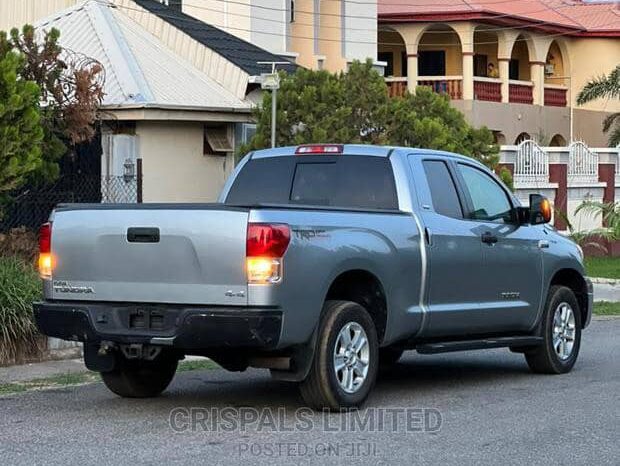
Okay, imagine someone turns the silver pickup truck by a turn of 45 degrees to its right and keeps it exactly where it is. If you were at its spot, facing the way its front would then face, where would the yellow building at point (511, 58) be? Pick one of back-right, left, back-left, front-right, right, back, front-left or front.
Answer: left

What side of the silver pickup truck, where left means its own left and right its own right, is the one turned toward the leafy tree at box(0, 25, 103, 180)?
left

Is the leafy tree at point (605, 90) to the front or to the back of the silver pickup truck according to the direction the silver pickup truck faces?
to the front

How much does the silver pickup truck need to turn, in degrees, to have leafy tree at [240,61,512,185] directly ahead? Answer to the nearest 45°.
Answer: approximately 45° to its left

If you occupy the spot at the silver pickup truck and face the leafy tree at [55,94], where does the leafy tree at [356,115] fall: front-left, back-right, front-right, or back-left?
front-right

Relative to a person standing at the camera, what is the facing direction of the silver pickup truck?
facing away from the viewer and to the right of the viewer

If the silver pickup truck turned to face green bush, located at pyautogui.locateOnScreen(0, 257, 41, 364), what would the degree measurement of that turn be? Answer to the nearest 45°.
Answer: approximately 90° to its left
